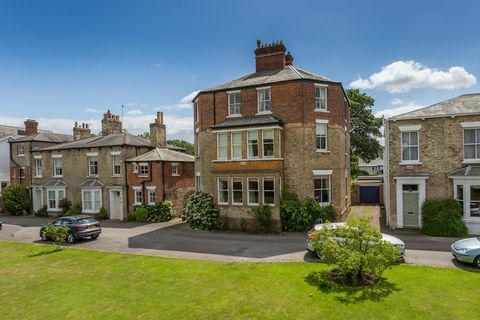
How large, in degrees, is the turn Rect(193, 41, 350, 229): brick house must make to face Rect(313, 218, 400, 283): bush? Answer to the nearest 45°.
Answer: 0° — it already faces it

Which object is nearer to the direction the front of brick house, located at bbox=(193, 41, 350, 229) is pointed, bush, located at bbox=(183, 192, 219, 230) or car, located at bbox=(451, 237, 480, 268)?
the car

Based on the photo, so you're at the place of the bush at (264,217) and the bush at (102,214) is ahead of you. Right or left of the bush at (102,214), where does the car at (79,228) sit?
left

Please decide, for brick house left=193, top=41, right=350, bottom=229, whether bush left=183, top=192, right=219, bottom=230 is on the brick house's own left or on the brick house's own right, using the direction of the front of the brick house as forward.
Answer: on the brick house's own right

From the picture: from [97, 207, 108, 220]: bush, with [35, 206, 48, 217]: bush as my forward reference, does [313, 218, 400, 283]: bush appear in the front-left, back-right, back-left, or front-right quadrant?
back-left

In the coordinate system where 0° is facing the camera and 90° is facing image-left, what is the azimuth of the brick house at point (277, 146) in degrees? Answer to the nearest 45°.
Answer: approximately 0°

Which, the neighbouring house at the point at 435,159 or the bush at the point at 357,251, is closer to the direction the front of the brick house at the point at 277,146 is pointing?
the bush

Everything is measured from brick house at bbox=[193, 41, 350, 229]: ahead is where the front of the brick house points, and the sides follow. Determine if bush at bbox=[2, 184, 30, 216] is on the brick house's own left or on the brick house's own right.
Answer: on the brick house's own right
